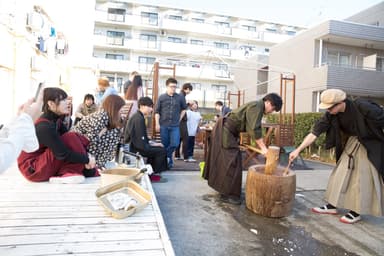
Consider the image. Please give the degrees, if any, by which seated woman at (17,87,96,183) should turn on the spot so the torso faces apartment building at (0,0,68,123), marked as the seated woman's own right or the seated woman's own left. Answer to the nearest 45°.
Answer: approximately 90° to the seated woman's own left

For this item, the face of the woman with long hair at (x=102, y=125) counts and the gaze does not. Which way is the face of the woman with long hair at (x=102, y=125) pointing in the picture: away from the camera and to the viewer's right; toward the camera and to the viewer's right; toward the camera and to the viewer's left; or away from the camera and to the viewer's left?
away from the camera and to the viewer's right

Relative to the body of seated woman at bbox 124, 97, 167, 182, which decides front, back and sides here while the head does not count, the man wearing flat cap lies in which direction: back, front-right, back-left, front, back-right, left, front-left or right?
front-right

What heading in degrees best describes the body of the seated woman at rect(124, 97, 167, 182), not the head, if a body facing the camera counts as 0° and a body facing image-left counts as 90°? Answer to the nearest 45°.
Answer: approximately 270°

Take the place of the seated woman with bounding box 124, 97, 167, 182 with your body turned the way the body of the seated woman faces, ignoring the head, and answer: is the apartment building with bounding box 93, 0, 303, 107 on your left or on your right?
on your left

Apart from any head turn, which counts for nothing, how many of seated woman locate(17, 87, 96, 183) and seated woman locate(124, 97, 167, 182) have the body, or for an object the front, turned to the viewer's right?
2

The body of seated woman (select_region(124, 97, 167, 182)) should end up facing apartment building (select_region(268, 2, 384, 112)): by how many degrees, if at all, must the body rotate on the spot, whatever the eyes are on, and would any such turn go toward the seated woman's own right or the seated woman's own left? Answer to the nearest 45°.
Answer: approximately 45° to the seated woman's own left

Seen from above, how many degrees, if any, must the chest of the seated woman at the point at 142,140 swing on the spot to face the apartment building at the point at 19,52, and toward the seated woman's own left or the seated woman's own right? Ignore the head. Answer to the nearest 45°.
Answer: approximately 135° to the seated woman's own left

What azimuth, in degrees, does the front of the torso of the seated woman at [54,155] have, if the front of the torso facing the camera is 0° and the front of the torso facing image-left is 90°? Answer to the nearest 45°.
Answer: approximately 270°
